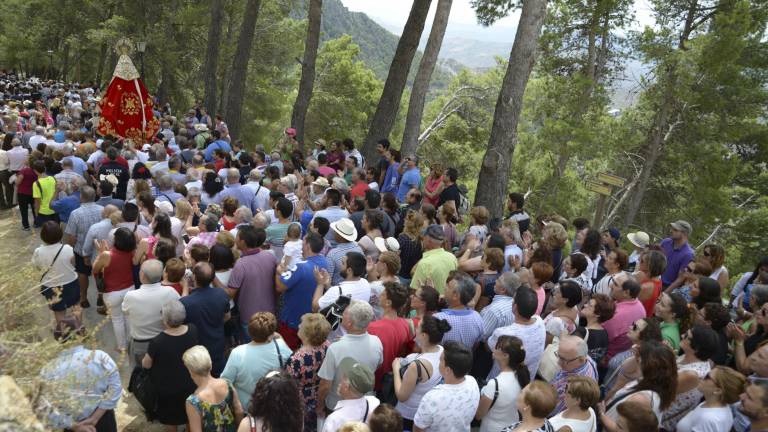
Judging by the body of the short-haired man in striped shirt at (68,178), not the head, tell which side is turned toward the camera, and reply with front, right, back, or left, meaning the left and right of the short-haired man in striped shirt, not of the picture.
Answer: back

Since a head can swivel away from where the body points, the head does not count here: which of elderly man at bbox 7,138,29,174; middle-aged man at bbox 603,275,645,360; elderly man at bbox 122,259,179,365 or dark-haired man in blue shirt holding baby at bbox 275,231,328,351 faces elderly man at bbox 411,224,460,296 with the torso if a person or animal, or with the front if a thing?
middle-aged man at bbox 603,275,645,360

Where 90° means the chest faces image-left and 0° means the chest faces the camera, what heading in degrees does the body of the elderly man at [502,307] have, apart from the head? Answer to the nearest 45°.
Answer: approximately 135°

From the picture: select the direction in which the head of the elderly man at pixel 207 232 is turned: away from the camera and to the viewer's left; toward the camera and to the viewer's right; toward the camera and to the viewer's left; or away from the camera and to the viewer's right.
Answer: away from the camera and to the viewer's left

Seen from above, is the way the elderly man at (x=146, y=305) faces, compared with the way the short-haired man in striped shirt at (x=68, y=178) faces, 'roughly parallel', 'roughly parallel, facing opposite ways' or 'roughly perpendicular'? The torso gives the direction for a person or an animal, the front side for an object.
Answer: roughly parallel

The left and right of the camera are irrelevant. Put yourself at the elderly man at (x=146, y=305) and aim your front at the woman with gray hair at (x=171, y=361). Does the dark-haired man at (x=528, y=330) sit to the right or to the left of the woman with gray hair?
left

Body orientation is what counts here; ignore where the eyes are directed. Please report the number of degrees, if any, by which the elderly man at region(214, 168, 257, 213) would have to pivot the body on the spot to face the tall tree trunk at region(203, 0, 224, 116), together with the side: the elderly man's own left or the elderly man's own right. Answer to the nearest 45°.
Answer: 0° — they already face it

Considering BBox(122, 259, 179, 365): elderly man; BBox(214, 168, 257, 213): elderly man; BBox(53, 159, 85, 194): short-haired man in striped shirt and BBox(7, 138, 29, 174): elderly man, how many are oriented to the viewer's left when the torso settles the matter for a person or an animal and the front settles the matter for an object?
0

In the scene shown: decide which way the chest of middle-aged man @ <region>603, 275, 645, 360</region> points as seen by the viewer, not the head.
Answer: to the viewer's left

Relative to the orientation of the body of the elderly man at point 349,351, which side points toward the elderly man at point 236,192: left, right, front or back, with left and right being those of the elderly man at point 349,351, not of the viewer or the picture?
front

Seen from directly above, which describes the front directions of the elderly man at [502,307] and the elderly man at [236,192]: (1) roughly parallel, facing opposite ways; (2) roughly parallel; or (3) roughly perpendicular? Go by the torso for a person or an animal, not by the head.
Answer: roughly parallel

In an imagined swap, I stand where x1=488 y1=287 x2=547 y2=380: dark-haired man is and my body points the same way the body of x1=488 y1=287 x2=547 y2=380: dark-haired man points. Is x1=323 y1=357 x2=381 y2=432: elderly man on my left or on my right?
on my left

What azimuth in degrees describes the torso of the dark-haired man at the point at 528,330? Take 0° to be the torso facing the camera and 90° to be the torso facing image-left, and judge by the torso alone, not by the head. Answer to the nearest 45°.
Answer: approximately 135°

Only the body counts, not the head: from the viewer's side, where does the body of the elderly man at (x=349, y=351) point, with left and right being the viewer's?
facing away from the viewer and to the left of the viewer

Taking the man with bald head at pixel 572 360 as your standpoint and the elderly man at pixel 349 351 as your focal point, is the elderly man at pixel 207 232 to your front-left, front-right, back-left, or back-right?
front-right

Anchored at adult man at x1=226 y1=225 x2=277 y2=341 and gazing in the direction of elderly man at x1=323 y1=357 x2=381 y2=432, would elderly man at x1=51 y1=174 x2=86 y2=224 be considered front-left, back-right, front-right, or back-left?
back-right

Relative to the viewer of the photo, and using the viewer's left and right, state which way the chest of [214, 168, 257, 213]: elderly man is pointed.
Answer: facing away from the viewer
